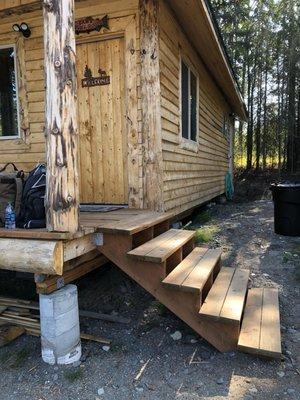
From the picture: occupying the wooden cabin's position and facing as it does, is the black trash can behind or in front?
behind

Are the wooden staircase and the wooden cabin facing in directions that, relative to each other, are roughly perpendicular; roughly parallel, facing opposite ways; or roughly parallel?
roughly perpendicular

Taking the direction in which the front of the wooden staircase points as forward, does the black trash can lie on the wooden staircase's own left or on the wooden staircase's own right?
on the wooden staircase's own left

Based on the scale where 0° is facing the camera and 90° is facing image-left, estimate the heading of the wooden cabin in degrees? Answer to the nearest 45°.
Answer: approximately 45°

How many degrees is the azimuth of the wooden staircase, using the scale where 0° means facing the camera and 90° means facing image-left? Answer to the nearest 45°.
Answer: approximately 315°

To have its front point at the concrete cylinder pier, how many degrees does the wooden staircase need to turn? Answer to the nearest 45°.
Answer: approximately 135° to its right

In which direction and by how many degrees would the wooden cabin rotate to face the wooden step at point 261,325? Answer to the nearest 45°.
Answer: approximately 90° to its left

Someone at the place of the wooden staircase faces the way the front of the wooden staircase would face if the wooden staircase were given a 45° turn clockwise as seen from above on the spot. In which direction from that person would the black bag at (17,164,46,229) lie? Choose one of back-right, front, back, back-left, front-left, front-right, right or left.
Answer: right
